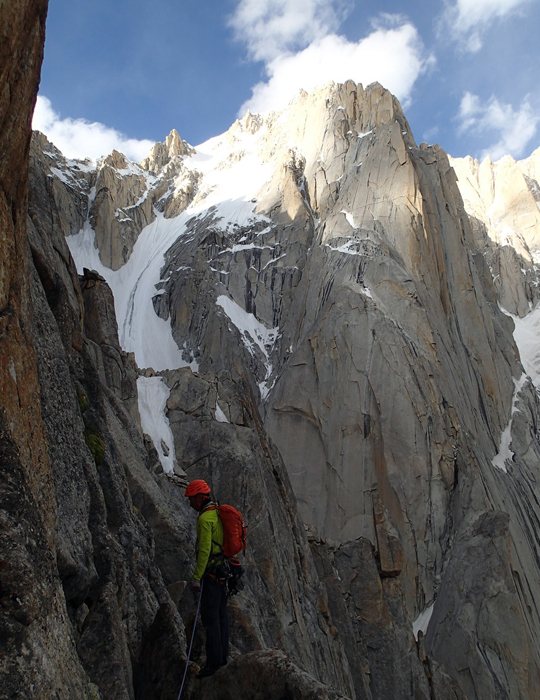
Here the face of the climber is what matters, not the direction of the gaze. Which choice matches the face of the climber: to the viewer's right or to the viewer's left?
to the viewer's left

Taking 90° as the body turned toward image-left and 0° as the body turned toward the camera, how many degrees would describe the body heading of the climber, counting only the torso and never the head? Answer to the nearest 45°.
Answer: approximately 90°
